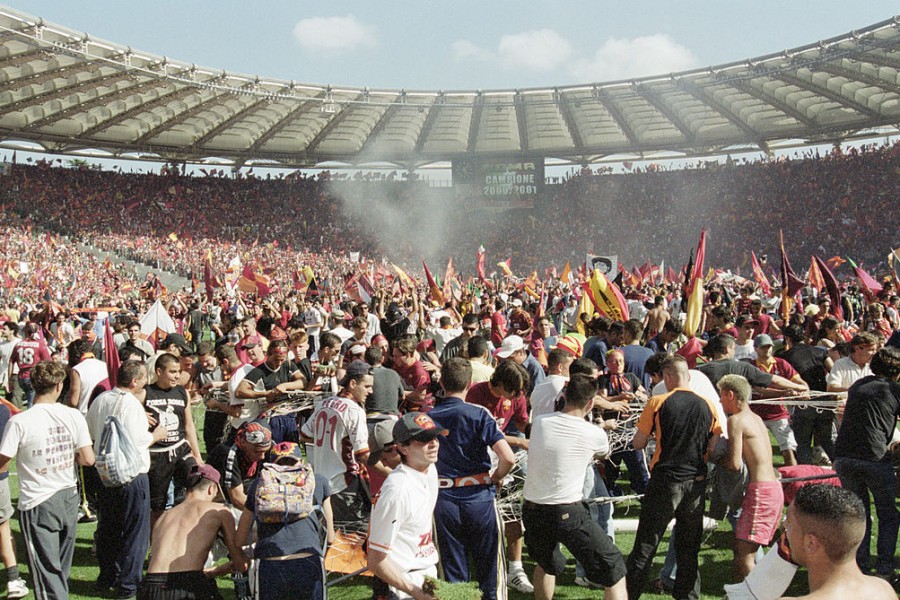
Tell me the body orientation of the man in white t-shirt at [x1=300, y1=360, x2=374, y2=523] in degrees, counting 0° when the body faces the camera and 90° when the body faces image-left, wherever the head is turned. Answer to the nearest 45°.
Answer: approximately 225°

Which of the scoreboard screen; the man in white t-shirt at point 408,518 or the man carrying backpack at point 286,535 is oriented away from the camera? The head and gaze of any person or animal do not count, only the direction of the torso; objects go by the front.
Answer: the man carrying backpack

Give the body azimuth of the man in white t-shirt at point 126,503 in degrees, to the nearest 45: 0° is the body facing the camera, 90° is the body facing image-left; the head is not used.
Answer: approximately 225°

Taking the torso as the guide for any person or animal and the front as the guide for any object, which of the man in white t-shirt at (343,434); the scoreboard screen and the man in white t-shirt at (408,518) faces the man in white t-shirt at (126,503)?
the scoreboard screen

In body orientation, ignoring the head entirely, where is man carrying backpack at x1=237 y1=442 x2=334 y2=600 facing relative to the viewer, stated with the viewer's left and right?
facing away from the viewer

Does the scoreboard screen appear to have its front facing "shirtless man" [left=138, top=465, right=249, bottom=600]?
yes
